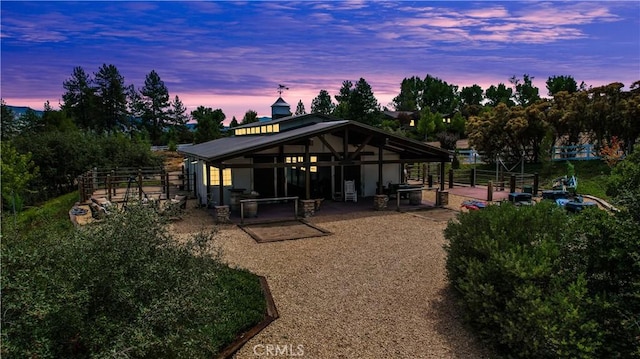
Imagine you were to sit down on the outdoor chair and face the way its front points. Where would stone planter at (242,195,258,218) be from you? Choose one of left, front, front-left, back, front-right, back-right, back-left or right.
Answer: front-right

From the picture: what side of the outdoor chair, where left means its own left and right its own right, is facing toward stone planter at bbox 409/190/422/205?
left

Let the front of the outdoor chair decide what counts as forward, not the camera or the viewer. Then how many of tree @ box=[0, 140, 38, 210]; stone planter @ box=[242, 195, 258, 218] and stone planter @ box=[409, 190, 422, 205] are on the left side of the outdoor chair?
1

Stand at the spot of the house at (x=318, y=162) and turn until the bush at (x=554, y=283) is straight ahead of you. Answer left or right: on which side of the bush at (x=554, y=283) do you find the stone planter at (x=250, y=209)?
right

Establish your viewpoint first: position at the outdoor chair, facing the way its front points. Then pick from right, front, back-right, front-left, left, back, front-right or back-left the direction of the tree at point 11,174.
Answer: right

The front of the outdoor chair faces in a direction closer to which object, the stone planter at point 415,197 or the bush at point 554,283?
the bush

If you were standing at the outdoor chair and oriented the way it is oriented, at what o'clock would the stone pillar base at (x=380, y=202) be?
The stone pillar base is roughly at 11 o'clock from the outdoor chair.

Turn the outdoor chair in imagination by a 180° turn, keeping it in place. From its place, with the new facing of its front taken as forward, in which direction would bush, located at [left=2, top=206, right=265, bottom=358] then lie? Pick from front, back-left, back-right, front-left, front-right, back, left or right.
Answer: back

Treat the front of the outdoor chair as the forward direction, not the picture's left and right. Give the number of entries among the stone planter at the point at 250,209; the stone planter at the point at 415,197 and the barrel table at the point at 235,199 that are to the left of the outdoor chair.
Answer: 1

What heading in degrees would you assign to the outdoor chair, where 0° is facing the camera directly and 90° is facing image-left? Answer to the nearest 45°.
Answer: approximately 0°

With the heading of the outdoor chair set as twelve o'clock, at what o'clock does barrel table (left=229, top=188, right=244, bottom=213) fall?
The barrel table is roughly at 2 o'clock from the outdoor chair.

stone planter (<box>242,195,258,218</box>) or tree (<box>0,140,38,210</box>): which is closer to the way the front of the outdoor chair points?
the stone planter

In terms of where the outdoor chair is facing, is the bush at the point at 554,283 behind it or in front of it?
in front

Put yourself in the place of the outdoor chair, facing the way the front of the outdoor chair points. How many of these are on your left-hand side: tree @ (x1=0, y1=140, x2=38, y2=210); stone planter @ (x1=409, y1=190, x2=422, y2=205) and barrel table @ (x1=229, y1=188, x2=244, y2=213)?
1
